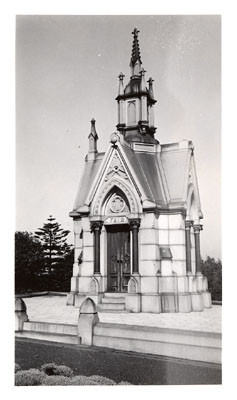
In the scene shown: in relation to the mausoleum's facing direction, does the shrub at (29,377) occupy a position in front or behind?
in front

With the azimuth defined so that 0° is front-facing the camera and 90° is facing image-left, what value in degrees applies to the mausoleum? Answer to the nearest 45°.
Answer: approximately 0°

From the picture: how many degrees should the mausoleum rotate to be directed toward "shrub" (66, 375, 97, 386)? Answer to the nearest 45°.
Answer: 0° — it already faces it

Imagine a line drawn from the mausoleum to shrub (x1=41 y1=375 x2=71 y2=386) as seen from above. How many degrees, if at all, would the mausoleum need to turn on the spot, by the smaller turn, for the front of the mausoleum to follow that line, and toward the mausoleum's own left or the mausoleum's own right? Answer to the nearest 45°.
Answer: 0° — it already faces it

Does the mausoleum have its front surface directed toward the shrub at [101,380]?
yes

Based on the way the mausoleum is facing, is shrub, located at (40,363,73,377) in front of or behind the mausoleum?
in front
